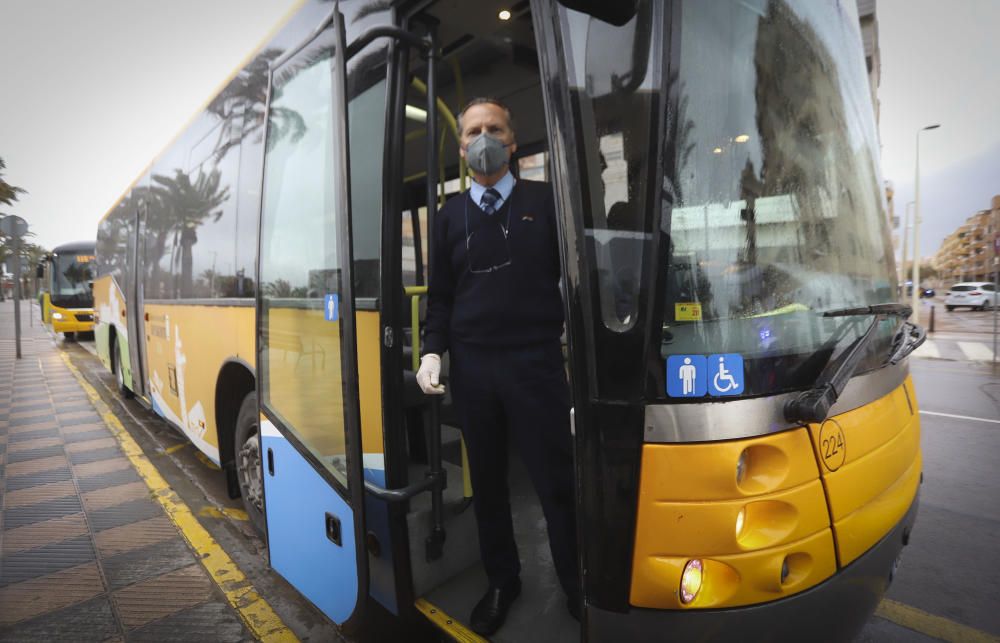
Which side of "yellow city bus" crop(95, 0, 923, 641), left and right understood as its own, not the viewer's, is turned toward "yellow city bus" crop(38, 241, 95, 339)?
back

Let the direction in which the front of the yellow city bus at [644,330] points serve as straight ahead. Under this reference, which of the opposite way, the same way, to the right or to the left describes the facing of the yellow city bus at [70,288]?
the same way

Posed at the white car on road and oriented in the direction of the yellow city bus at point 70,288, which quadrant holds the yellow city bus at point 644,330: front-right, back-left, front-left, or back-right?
front-left

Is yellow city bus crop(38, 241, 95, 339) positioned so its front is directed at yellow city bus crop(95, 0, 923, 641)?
yes

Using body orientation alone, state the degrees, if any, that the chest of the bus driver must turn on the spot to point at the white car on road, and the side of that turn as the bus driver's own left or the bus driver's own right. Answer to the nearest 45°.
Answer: approximately 135° to the bus driver's own left

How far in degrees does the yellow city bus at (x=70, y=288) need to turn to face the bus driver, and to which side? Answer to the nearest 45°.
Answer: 0° — it already faces them

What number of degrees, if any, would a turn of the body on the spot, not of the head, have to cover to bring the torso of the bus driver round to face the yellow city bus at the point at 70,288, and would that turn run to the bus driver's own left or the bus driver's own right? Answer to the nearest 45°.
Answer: approximately 135° to the bus driver's own right

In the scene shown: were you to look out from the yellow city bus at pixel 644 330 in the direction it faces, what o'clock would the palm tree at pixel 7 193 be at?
The palm tree is roughly at 6 o'clock from the yellow city bus.

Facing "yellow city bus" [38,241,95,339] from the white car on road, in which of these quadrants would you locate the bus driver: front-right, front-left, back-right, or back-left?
front-left

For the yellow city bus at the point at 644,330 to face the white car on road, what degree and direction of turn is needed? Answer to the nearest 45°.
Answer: approximately 90° to its left

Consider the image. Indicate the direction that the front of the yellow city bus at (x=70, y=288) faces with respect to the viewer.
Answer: facing the viewer

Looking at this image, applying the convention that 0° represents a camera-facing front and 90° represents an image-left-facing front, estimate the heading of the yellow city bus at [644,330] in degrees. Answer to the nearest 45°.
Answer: approximately 315°

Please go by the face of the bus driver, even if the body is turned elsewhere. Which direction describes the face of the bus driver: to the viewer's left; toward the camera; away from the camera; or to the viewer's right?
toward the camera

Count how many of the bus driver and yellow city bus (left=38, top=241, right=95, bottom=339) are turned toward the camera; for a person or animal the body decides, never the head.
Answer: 2

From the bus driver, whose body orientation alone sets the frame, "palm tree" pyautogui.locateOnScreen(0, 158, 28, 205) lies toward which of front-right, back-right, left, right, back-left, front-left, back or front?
back-right
